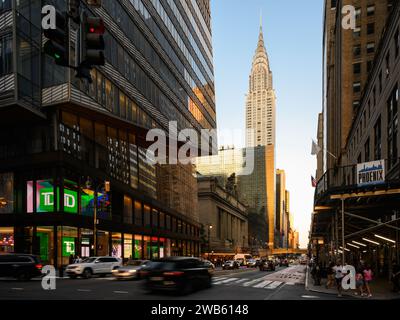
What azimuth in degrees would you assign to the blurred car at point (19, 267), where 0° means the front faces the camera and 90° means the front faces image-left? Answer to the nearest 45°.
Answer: approximately 90°

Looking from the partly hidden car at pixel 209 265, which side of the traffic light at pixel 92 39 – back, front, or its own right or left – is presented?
back

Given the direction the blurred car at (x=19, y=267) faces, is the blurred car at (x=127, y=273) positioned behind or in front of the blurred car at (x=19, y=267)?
behind

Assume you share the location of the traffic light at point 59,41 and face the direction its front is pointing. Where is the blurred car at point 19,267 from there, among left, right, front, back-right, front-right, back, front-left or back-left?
back-right

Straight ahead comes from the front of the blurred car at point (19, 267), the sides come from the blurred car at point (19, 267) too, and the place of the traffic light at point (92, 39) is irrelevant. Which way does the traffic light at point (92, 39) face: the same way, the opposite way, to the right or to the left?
to the left
